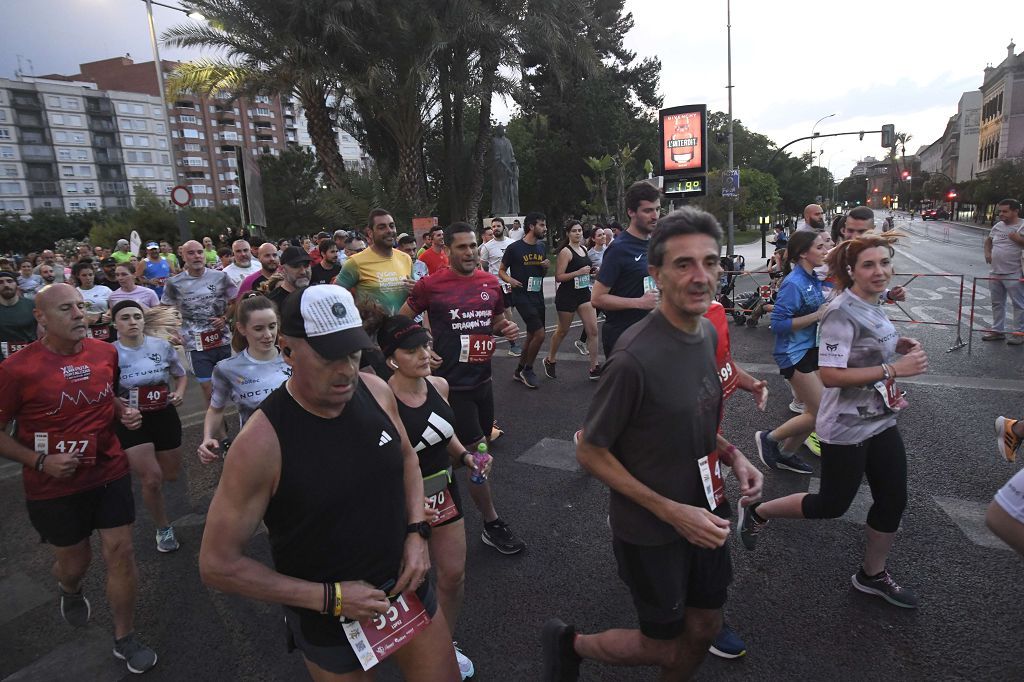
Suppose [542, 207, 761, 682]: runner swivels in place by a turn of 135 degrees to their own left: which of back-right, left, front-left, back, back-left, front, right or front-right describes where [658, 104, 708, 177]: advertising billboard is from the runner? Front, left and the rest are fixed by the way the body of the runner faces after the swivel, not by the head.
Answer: front

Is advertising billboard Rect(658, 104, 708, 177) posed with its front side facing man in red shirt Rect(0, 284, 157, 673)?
yes

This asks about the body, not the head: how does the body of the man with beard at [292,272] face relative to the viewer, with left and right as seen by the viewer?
facing the viewer and to the right of the viewer

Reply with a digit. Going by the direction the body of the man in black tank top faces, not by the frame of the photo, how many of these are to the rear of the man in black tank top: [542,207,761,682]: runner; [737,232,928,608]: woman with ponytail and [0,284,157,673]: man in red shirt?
1

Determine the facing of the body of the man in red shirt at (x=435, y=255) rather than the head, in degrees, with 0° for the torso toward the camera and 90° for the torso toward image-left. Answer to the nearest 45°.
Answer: approximately 315°

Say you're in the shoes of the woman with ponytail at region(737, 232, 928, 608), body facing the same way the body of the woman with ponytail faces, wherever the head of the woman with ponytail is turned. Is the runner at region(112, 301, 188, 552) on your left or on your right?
on your right

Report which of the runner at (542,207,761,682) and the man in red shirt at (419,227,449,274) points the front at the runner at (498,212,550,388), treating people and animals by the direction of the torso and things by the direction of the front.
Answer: the man in red shirt

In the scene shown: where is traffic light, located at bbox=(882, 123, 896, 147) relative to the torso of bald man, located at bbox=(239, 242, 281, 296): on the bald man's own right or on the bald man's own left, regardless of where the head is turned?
on the bald man's own left

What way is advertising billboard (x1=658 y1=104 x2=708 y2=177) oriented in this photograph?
toward the camera

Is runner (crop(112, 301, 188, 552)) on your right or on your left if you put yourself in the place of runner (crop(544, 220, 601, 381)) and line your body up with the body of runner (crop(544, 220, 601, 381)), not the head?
on your right

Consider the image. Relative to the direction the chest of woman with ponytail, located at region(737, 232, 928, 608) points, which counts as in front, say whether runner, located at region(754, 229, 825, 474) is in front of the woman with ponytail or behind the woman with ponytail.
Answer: behind
